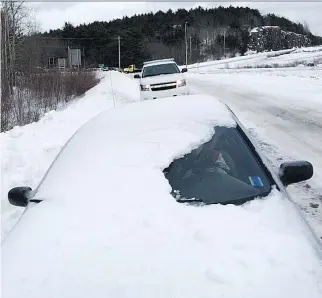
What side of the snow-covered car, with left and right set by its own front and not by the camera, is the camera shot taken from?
front

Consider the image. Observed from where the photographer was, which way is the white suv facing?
facing the viewer

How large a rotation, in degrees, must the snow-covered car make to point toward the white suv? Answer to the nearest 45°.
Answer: approximately 180°

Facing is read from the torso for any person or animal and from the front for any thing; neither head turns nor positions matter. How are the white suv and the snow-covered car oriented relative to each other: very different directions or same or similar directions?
same or similar directions

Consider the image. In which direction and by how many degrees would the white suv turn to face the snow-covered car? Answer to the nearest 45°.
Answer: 0° — it already faces it
